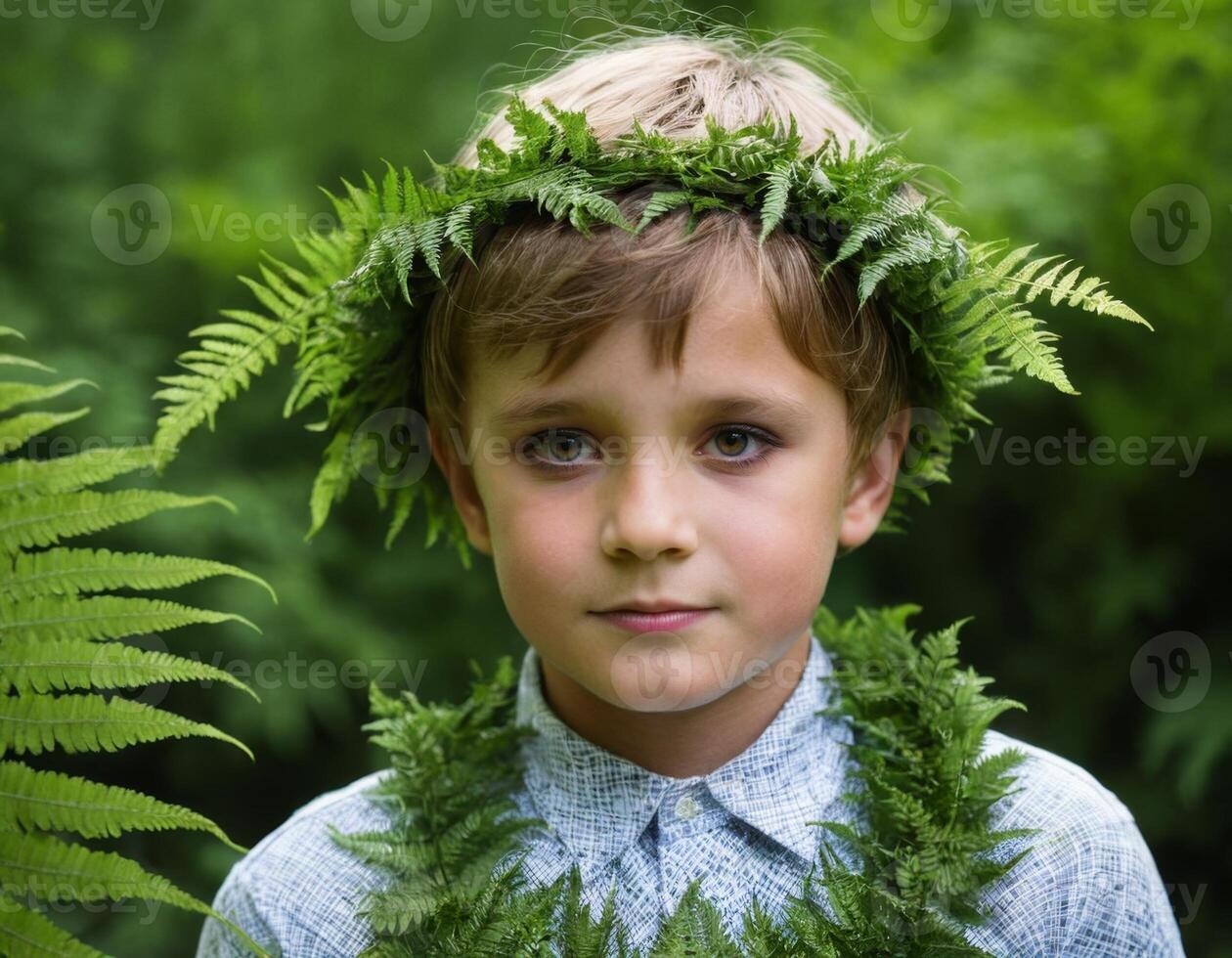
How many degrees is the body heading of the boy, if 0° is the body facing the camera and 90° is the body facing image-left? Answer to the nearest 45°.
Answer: approximately 0°
